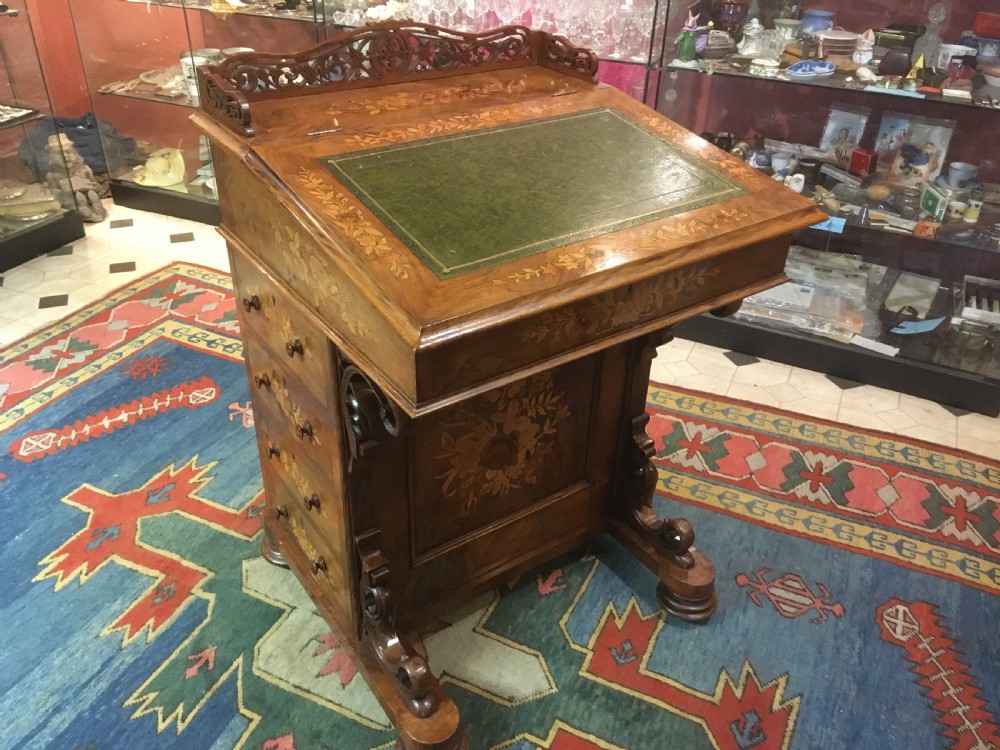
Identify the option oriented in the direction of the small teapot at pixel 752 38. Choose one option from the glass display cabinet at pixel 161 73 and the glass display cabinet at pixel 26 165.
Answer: the glass display cabinet at pixel 26 165

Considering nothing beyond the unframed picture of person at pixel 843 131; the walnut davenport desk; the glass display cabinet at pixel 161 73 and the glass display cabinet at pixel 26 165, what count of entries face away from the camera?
0

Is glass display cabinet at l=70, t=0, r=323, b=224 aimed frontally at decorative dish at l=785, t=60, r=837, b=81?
no

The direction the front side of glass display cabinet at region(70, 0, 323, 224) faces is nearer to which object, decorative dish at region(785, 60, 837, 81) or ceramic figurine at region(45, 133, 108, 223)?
the ceramic figurine

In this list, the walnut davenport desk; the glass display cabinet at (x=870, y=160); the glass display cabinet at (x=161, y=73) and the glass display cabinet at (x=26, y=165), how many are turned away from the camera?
0

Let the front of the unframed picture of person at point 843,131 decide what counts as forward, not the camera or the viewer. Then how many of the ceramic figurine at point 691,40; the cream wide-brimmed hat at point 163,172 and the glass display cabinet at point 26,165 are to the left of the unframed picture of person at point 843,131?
0

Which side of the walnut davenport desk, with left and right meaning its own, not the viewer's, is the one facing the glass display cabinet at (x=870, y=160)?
left

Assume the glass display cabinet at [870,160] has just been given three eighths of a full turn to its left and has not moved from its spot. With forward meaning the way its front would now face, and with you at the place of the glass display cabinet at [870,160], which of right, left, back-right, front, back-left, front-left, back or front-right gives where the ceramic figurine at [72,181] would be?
back

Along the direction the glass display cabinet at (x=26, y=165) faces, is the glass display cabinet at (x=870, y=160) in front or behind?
in front

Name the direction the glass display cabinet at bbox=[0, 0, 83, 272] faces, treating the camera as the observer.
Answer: facing the viewer and to the right of the viewer

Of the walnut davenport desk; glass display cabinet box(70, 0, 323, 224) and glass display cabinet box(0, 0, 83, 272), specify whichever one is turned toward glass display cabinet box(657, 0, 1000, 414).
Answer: glass display cabinet box(0, 0, 83, 272)

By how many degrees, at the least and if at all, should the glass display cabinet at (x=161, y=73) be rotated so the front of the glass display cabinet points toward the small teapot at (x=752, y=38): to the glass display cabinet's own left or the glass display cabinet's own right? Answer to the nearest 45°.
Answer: approximately 90° to the glass display cabinet's own left

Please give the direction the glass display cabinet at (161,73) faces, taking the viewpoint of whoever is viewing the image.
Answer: facing the viewer and to the left of the viewer

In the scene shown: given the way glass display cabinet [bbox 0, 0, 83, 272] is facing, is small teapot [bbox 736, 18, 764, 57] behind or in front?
in front

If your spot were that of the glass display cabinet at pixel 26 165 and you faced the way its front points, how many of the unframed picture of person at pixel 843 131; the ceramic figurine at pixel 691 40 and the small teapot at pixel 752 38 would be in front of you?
3

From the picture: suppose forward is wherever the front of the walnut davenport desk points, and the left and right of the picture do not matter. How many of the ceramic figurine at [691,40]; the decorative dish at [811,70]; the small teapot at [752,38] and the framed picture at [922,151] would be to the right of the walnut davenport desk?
0

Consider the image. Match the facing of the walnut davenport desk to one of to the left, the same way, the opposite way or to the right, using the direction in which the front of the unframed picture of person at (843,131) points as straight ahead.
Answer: to the left

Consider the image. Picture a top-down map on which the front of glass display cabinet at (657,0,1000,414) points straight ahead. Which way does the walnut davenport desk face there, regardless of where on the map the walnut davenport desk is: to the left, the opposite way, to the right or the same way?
to the left

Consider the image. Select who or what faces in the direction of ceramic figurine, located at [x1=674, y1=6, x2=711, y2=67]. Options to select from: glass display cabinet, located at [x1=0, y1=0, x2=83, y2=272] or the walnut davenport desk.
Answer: the glass display cabinet

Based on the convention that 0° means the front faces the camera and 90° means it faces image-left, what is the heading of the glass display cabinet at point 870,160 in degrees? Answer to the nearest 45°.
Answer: approximately 45°

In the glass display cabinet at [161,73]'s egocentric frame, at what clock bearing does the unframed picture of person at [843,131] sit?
The unframed picture of person is roughly at 9 o'clock from the glass display cabinet.

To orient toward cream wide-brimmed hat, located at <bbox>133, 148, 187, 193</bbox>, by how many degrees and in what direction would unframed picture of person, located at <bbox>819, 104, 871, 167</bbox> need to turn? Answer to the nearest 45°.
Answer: approximately 45° to its right

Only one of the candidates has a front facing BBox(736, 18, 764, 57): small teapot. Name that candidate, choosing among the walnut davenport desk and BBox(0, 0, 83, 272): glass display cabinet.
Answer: the glass display cabinet

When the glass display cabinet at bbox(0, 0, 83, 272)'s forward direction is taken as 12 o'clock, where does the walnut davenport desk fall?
The walnut davenport desk is roughly at 1 o'clock from the glass display cabinet.
